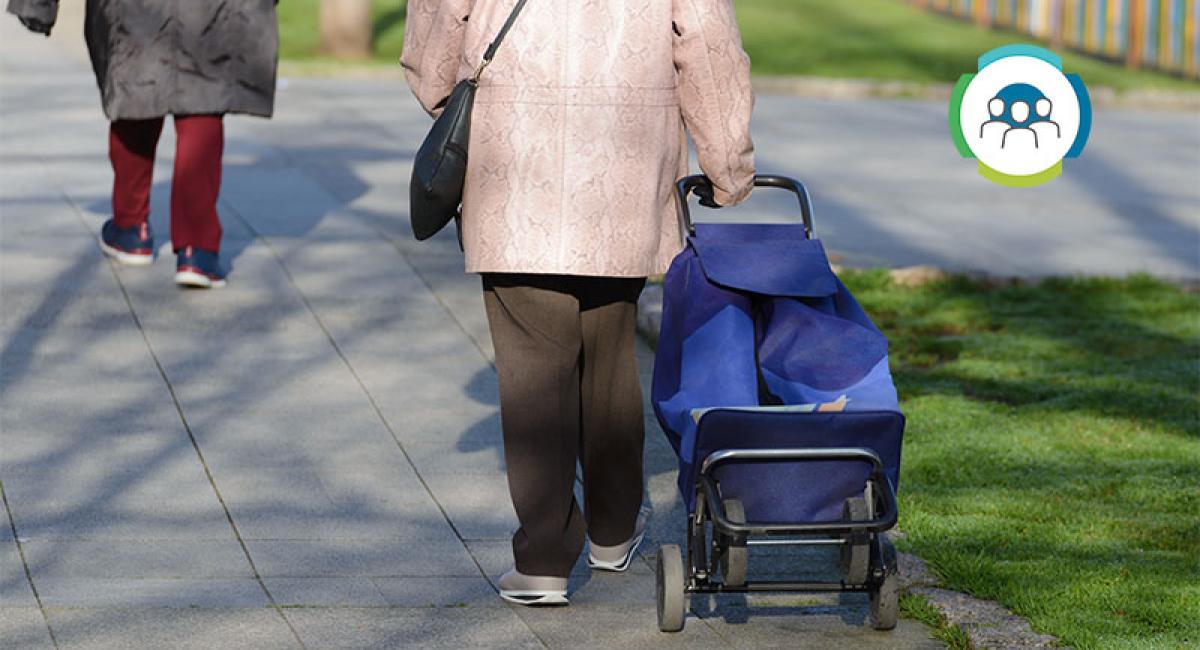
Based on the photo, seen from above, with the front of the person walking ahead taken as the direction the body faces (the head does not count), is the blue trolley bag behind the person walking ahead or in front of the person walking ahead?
behind

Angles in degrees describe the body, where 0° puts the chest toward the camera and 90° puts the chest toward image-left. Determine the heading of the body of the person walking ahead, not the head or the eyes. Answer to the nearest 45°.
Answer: approximately 180°

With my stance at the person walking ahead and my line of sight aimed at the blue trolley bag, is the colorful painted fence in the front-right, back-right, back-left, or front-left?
back-left

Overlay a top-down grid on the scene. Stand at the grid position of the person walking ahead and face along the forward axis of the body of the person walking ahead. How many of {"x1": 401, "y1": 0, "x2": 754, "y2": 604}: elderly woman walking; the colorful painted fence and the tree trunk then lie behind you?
1

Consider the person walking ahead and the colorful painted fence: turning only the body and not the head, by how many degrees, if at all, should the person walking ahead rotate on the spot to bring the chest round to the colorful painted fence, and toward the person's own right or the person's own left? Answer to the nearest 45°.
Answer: approximately 45° to the person's own right

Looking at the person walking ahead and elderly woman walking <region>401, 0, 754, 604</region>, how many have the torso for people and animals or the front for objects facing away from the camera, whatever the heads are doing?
2

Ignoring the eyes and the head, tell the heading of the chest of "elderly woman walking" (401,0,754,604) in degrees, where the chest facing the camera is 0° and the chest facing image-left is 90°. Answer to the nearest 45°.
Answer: approximately 180°

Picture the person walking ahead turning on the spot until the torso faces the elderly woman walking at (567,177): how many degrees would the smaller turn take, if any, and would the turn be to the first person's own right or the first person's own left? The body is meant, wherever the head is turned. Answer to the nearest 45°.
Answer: approximately 180°

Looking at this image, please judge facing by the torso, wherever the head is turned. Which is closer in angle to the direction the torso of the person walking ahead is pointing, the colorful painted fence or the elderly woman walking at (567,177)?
the colorful painted fence
